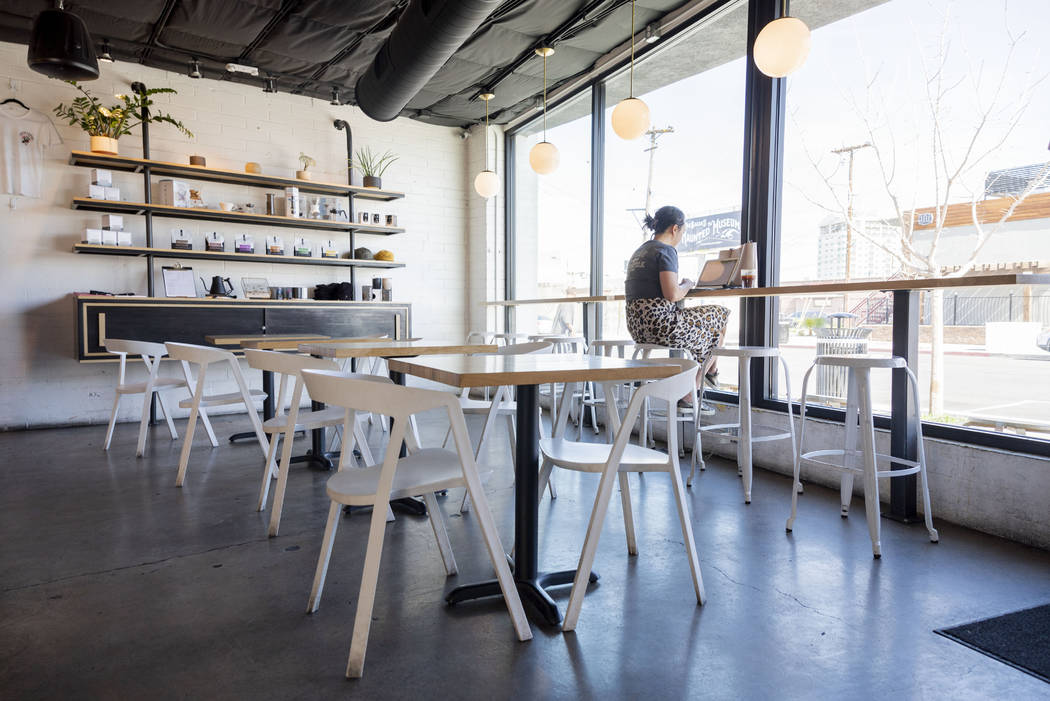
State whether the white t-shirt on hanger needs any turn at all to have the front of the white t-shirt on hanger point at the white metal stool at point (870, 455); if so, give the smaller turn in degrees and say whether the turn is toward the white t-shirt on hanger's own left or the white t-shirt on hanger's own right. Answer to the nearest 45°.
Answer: approximately 45° to the white t-shirt on hanger's own left

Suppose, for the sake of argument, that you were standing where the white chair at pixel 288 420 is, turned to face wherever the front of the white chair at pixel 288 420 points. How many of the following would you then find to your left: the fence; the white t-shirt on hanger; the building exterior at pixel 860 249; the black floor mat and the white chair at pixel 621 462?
1

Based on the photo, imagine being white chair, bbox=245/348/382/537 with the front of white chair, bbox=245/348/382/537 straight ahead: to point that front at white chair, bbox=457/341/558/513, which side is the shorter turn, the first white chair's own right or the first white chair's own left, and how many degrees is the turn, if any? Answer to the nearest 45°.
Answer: approximately 45° to the first white chair's own right

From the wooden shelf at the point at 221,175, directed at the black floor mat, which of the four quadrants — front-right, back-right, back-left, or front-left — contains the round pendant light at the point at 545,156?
front-left

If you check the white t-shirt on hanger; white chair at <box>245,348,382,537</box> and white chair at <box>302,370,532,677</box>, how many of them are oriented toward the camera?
1

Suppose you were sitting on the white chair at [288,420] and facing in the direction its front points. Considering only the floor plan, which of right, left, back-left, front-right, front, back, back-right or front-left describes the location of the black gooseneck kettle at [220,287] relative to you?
front-left

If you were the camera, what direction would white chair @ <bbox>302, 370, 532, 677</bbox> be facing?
facing away from the viewer and to the right of the viewer

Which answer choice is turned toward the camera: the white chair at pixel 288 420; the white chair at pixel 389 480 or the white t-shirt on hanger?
the white t-shirt on hanger

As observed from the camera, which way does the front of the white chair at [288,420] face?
facing away from the viewer and to the right of the viewer

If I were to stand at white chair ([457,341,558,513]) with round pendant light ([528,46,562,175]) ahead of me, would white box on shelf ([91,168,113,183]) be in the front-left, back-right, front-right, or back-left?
front-left

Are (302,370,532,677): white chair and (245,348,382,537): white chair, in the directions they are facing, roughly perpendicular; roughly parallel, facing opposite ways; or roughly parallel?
roughly parallel

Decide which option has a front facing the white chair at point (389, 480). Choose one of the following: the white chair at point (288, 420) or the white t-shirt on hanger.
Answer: the white t-shirt on hanger

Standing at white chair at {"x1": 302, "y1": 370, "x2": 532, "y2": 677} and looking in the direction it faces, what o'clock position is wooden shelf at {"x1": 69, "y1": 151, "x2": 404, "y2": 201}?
The wooden shelf is roughly at 10 o'clock from the white chair.

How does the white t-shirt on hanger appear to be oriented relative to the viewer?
toward the camera

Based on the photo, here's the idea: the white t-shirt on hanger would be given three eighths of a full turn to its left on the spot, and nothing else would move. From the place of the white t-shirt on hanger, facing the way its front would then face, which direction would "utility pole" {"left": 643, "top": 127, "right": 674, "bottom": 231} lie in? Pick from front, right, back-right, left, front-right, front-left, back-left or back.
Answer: front

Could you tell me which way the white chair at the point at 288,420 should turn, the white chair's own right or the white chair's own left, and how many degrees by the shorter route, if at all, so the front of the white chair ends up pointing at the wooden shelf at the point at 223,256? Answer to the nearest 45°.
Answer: approximately 45° to the white chair's own left

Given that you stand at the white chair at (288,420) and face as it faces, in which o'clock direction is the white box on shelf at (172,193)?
The white box on shelf is roughly at 10 o'clock from the white chair.

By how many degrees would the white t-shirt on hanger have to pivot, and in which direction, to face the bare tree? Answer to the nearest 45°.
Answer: approximately 45° to its left

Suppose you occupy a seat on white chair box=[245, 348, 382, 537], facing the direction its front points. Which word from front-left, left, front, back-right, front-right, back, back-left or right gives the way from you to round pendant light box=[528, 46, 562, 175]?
front
